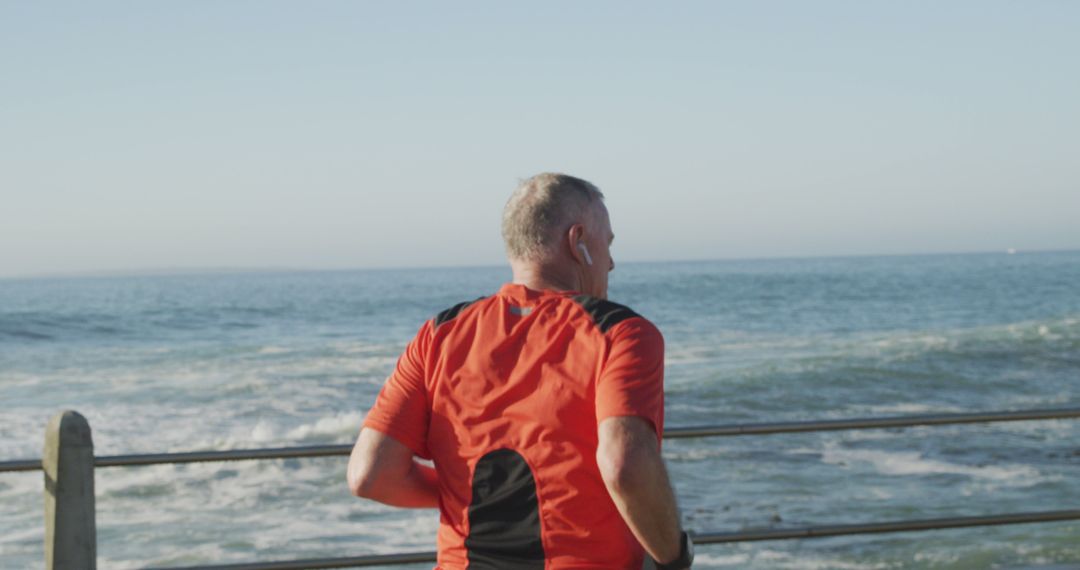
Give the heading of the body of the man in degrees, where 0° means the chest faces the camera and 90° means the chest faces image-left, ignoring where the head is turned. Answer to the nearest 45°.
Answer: approximately 225°

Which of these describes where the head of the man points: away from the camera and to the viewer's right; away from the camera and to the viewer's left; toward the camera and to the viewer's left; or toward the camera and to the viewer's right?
away from the camera and to the viewer's right
